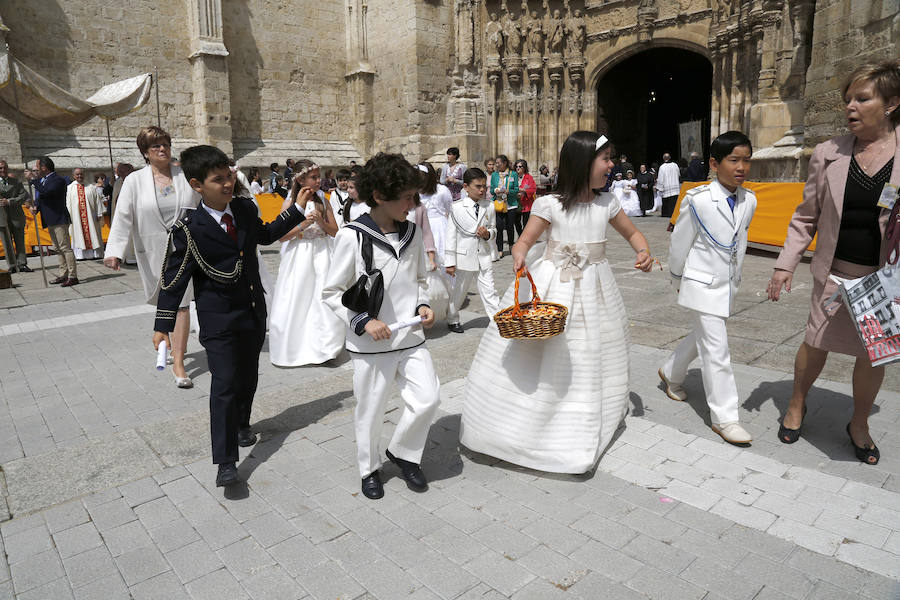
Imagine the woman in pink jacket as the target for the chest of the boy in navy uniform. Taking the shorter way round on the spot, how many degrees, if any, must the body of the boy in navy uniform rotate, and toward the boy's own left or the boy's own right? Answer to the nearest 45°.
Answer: approximately 45° to the boy's own left

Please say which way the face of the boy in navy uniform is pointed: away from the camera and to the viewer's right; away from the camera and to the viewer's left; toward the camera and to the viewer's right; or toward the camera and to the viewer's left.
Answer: toward the camera and to the viewer's right

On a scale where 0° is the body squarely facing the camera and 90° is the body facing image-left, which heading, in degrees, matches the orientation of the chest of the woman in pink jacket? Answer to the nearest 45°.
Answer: approximately 0°

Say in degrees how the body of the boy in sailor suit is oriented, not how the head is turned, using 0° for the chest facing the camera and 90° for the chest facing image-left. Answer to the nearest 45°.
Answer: approximately 315°

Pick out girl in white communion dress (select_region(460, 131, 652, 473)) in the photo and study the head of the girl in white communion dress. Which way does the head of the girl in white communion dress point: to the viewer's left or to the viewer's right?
to the viewer's right

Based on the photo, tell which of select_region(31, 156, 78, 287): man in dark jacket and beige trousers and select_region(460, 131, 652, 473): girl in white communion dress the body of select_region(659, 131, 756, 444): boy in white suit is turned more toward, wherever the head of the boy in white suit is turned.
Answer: the girl in white communion dress

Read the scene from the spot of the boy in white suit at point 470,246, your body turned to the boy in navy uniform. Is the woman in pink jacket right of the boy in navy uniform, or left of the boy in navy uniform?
left

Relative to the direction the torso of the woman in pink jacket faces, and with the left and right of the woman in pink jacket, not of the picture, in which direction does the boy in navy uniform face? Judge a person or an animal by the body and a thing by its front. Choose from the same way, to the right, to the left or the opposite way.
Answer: to the left

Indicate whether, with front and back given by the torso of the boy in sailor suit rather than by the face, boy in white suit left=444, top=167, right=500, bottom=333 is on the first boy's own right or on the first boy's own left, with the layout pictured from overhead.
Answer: on the first boy's own left
